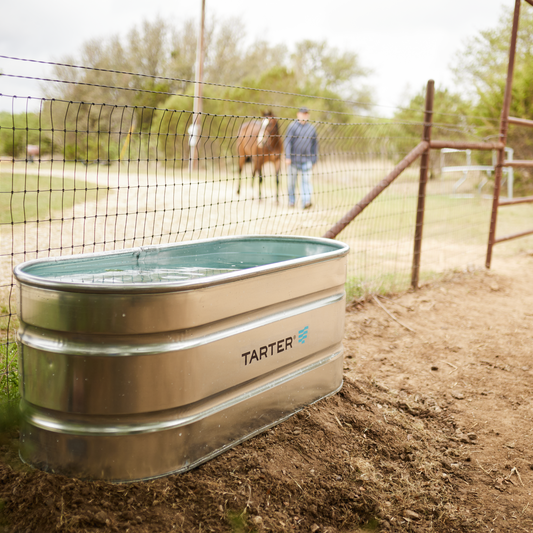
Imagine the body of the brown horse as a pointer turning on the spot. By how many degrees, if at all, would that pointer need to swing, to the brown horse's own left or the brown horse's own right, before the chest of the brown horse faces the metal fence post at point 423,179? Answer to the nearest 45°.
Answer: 0° — it already faces it

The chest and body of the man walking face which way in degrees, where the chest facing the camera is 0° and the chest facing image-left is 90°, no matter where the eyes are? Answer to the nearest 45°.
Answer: approximately 0°

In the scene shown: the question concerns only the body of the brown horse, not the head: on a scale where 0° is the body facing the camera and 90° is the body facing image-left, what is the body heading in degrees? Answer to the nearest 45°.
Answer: approximately 315°

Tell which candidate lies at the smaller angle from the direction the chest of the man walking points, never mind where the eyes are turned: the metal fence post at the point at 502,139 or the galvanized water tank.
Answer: the galvanized water tank

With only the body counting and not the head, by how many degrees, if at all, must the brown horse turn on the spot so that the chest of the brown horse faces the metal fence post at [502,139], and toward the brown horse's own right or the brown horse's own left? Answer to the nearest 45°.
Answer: approximately 45° to the brown horse's own left
